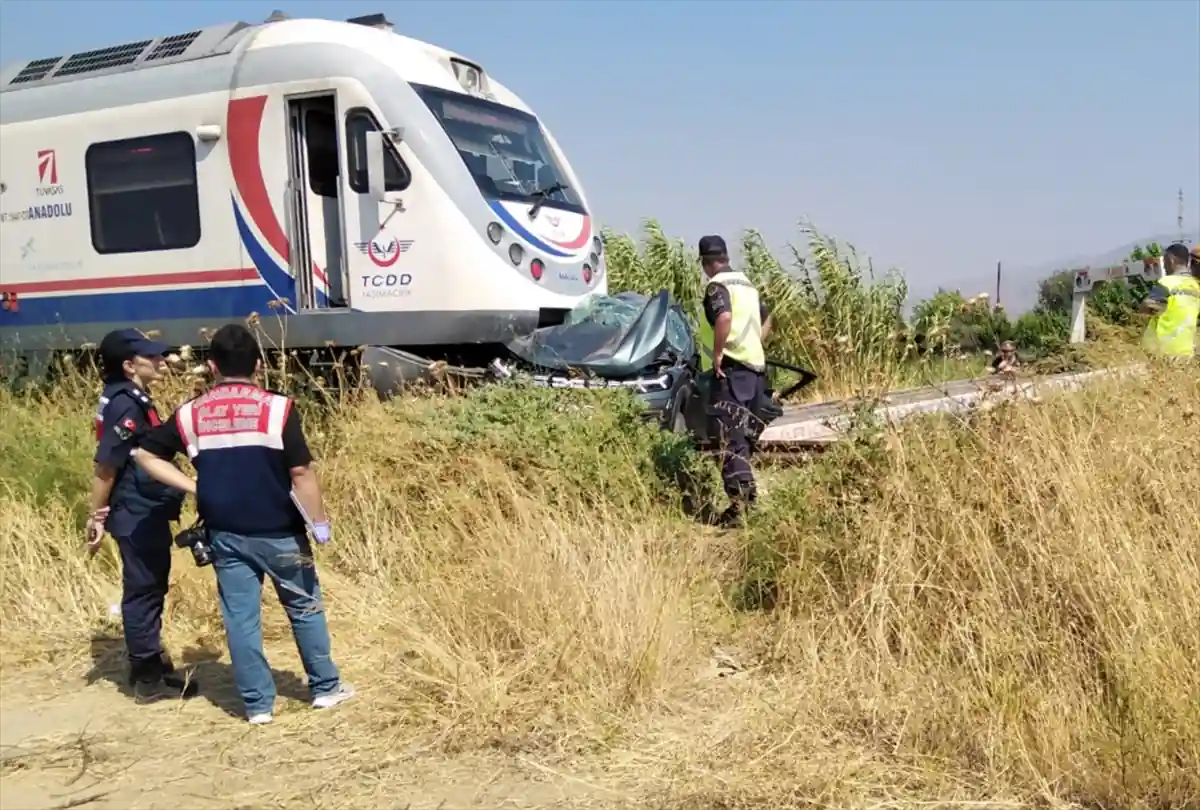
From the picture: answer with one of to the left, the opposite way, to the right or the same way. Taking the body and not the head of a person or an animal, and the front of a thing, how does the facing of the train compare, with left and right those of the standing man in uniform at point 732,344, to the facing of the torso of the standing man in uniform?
the opposite way

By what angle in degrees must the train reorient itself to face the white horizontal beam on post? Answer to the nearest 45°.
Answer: approximately 45° to its left

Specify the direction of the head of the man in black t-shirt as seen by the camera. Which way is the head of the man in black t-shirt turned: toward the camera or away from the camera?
away from the camera

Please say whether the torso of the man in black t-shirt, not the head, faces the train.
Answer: yes

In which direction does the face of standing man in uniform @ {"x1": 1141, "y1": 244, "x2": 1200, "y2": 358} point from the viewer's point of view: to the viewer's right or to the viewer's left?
to the viewer's left

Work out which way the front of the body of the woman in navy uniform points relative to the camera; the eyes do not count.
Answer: to the viewer's right

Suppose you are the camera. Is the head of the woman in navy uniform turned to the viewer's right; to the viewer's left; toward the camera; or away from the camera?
to the viewer's right

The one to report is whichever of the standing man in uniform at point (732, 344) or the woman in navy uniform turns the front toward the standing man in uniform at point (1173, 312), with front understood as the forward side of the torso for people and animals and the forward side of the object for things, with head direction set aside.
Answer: the woman in navy uniform

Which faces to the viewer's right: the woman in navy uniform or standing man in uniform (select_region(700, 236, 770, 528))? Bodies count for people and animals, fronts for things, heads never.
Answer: the woman in navy uniform

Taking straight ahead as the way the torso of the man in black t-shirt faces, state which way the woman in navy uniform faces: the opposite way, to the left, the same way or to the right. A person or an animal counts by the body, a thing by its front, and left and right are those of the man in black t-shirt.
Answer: to the right

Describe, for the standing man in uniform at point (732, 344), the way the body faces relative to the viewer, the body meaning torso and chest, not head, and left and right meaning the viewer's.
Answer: facing away from the viewer and to the left of the viewer

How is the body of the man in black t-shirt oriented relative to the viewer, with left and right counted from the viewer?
facing away from the viewer
